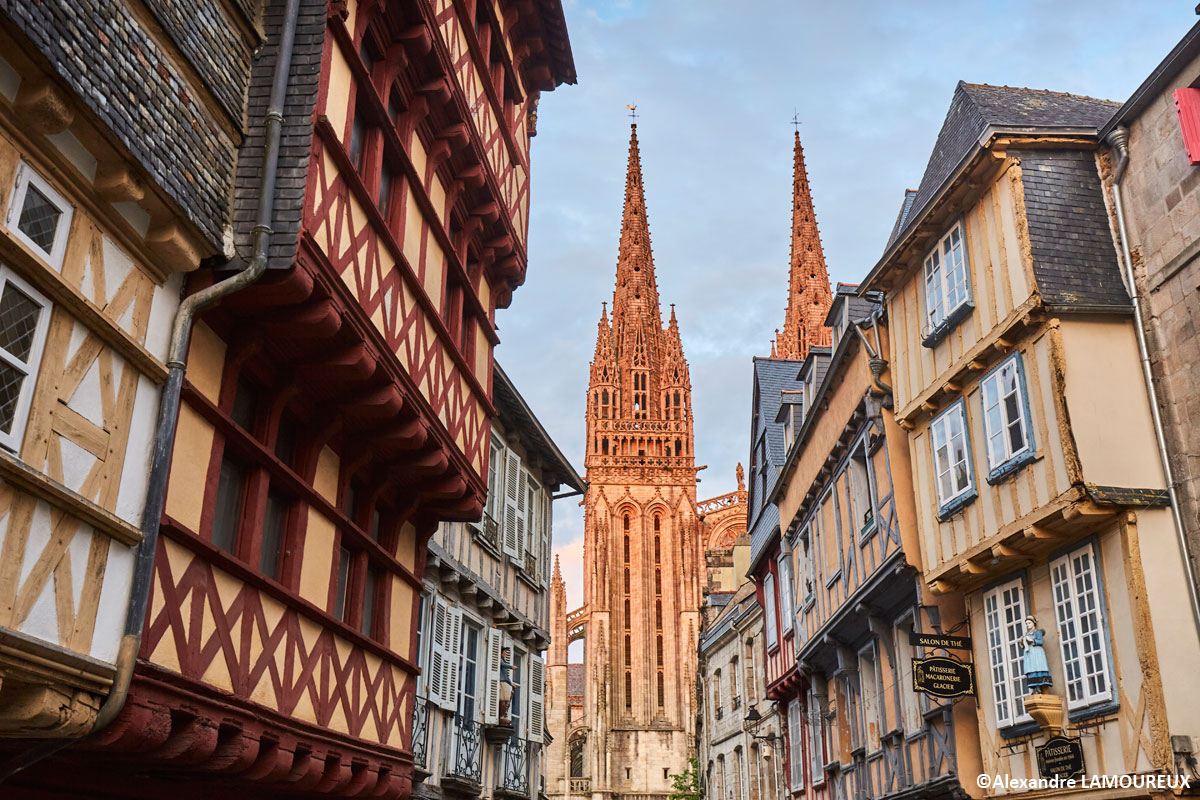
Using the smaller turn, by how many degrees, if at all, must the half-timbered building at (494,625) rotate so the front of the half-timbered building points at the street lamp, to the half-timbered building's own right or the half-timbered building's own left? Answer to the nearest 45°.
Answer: approximately 90° to the half-timbered building's own left

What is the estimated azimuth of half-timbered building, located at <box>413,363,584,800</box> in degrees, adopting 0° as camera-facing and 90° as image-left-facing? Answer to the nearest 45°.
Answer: approximately 315°

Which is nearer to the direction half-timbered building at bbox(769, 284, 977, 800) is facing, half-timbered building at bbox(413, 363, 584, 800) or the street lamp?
the half-timbered building

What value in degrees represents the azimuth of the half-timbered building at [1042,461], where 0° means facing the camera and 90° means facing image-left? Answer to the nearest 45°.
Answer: approximately 45°

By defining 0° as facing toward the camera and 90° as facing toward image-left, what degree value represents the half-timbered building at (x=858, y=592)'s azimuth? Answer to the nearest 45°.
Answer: approximately 45°

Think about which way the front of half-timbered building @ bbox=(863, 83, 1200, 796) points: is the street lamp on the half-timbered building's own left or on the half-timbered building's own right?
on the half-timbered building's own right

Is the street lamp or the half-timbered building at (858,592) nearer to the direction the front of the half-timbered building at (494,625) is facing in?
the half-timbered building

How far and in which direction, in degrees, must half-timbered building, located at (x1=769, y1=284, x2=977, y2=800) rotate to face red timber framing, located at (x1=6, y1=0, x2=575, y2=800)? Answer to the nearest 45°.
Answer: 0° — it already faces it
